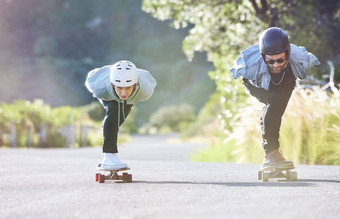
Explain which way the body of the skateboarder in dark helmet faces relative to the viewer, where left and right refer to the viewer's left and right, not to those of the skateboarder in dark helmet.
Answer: facing the viewer

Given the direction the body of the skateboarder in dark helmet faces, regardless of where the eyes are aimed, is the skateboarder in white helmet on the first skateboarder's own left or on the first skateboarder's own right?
on the first skateboarder's own right

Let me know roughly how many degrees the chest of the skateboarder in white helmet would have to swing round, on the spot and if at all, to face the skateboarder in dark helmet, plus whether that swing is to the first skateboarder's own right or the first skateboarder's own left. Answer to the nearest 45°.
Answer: approximately 90° to the first skateboarder's own left

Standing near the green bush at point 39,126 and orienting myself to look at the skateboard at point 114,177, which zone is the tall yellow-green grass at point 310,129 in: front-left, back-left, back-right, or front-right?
front-left

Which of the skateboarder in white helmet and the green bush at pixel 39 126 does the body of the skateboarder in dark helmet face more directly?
the skateboarder in white helmet

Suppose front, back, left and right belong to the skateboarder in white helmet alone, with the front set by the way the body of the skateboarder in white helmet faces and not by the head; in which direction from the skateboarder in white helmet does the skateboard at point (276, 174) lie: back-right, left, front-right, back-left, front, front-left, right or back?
left

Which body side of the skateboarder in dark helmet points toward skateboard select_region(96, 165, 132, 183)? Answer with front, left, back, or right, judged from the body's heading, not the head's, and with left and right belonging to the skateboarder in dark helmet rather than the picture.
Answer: right

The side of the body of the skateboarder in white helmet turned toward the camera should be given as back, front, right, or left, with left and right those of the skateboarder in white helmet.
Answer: front

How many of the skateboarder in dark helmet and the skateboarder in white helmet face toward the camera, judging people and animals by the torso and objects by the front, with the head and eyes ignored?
2

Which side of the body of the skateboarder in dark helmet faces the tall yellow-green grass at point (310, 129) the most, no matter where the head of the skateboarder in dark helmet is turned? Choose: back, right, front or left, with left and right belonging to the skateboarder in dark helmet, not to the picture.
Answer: back

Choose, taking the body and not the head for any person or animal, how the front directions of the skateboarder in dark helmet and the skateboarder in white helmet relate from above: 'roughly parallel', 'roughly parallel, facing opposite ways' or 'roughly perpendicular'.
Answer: roughly parallel

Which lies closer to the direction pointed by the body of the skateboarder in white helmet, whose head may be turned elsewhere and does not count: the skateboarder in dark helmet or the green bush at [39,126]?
the skateboarder in dark helmet

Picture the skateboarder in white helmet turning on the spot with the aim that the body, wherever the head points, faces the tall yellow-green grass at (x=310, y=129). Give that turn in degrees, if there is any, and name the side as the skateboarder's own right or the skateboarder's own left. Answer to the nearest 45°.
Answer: approximately 135° to the skateboarder's own left
